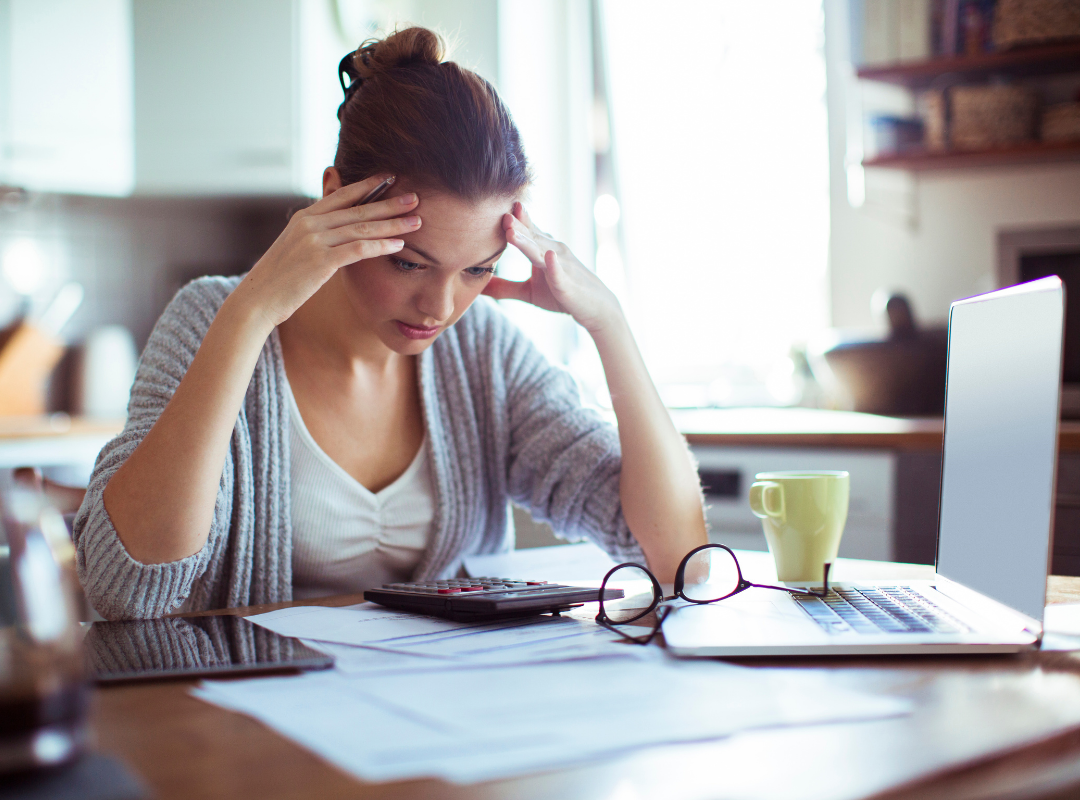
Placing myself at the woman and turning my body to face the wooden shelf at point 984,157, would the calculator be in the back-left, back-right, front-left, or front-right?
back-right

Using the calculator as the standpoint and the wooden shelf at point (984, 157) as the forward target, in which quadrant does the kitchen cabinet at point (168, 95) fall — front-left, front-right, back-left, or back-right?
front-left

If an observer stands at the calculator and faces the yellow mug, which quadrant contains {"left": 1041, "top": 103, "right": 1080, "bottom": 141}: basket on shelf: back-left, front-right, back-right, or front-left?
front-left

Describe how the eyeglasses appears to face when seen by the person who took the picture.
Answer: facing the viewer and to the left of the viewer

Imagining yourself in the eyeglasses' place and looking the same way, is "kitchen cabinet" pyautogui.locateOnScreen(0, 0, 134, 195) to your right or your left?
on your right

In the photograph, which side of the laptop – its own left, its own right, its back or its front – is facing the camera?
left

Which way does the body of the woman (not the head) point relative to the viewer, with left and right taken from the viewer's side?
facing the viewer and to the right of the viewer

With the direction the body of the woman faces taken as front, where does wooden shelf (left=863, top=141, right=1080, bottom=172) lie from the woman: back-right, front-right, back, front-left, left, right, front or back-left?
left

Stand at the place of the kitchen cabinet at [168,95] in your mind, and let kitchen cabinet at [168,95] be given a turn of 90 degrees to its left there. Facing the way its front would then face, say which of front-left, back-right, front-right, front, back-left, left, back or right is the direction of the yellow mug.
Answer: right

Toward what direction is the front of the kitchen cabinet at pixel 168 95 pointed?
toward the camera
